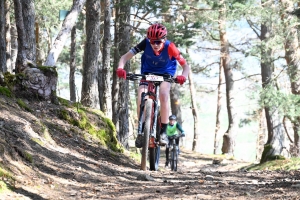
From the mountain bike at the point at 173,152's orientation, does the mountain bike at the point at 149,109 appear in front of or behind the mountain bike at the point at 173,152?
in front

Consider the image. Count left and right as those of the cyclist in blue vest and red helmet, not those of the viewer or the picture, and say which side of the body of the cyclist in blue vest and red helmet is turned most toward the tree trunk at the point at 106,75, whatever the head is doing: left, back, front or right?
back

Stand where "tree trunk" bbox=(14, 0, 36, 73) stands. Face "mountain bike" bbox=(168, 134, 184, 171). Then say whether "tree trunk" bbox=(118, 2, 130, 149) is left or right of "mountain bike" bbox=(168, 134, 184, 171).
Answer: left

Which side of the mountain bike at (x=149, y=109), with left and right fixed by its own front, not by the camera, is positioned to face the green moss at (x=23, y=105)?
right

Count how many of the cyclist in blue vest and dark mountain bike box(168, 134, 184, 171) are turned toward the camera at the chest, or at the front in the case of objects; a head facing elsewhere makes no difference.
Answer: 2

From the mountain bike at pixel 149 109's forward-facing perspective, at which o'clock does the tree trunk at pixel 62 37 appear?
The tree trunk is roughly at 5 o'clock from the mountain bike.

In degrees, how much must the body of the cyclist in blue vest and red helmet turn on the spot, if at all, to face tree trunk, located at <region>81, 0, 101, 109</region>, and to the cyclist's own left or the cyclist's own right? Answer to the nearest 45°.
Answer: approximately 180°

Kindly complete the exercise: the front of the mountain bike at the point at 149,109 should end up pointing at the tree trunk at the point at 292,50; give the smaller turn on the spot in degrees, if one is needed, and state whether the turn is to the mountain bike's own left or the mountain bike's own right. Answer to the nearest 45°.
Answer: approximately 135° to the mountain bike's own left

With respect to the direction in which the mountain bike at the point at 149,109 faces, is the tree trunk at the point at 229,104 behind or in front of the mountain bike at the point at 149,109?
behind

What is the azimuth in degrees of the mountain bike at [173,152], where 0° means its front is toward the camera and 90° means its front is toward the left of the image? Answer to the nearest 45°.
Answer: approximately 0°
